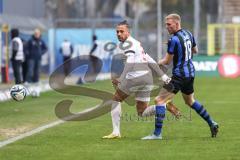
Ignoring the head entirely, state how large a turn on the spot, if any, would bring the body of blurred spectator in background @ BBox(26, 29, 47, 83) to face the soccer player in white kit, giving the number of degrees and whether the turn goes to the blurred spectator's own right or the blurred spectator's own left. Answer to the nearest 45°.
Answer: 0° — they already face them

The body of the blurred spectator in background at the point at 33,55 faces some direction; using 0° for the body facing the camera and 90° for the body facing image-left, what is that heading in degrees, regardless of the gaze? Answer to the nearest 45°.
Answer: approximately 0°
